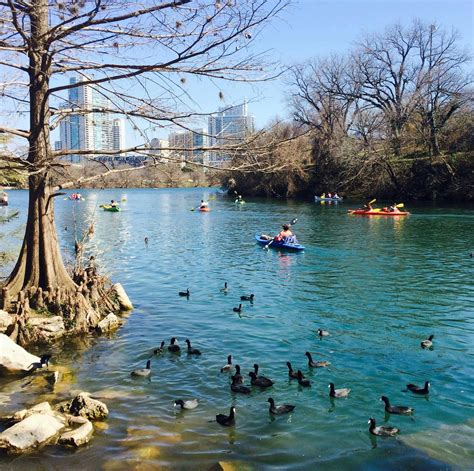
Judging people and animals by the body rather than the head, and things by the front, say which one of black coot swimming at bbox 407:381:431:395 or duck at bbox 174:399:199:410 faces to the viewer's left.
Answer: duck at bbox 174:399:199:410

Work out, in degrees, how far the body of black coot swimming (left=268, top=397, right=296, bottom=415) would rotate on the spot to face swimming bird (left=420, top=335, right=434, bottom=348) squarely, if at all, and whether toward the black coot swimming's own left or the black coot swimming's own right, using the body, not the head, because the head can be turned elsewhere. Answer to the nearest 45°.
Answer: approximately 135° to the black coot swimming's own right

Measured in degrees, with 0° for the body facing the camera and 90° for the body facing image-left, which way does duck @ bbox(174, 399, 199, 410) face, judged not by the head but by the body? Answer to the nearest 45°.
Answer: approximately 90°

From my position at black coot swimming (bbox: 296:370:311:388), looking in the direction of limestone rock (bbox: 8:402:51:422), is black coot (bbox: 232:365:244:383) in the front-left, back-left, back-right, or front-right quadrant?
front-right

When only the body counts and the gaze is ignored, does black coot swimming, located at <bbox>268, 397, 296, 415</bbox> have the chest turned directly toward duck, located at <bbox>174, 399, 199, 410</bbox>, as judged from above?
yes

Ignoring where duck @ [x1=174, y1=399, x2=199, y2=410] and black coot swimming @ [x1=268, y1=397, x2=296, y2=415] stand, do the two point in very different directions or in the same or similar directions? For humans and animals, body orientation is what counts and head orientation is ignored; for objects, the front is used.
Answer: same or similar directions

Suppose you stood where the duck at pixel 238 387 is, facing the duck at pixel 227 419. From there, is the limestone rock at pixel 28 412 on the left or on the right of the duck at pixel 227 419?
right

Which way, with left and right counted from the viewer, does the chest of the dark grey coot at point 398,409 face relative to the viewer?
facing to the left of the viewer

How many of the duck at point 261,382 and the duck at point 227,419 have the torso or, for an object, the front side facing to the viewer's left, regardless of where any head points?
1

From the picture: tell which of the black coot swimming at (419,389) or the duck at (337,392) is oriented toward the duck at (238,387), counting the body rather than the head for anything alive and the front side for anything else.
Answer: the duck at (337,392)

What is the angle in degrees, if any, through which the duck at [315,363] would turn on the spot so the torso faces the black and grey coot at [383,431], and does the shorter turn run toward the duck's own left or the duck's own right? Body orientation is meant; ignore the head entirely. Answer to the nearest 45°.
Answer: approximately 90° to the duck's own left

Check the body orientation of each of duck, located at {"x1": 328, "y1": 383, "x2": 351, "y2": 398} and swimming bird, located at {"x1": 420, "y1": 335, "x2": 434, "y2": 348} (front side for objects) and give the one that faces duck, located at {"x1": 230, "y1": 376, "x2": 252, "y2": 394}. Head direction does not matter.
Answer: duck, located at {"x1": 328, "y1": 383, "x2": 351, "y2": 398}
